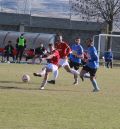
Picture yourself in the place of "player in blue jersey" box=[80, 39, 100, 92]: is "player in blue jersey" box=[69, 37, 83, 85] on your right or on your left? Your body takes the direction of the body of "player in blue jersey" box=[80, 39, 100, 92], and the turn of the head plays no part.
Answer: on your right

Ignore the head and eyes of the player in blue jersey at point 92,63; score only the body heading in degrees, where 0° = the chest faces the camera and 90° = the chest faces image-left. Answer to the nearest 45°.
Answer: approximately 90°

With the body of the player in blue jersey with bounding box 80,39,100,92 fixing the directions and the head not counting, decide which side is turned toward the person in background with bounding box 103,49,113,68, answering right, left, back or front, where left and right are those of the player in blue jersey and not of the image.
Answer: right
